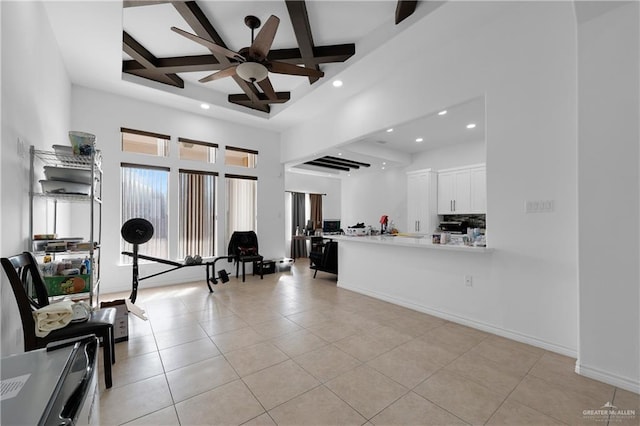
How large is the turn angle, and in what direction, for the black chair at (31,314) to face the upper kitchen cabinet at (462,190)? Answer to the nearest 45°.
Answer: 0° — it already faces it

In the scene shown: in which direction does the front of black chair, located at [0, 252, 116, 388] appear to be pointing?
to the viewer's right

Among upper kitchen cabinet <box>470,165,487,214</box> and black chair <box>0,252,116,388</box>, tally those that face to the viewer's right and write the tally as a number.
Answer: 1

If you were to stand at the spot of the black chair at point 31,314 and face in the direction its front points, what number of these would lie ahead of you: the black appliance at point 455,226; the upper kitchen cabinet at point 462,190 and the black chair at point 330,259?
3

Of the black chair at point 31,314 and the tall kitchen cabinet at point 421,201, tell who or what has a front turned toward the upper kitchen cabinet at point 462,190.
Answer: the black chair

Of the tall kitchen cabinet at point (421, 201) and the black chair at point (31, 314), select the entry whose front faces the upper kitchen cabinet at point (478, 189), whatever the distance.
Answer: the black chair

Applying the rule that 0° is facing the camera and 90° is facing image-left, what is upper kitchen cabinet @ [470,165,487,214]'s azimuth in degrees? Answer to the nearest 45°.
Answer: approximately 45°

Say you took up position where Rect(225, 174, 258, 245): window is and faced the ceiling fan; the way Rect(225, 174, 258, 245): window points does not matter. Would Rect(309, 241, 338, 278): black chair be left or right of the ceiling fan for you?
left

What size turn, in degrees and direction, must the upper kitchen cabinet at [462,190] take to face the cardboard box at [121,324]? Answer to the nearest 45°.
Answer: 0° — it already faces it
